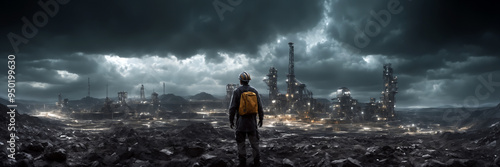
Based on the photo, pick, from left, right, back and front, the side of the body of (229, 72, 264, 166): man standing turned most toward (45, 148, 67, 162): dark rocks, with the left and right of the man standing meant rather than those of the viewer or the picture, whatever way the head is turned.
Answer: left

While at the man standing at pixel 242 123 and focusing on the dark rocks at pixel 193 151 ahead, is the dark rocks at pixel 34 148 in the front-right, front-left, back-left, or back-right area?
front-left

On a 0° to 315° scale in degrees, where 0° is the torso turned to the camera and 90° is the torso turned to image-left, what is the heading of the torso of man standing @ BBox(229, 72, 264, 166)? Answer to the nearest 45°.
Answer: approximately 180°

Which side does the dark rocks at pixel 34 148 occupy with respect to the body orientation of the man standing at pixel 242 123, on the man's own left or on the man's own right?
on the man's own left

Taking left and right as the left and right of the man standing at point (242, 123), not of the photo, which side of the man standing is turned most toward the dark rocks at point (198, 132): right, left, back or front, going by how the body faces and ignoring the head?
front

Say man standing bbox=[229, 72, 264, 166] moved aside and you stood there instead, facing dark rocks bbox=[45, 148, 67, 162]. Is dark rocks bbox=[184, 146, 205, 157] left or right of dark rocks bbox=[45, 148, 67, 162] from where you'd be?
right

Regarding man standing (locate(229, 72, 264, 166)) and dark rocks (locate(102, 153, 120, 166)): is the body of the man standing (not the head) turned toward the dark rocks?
no
